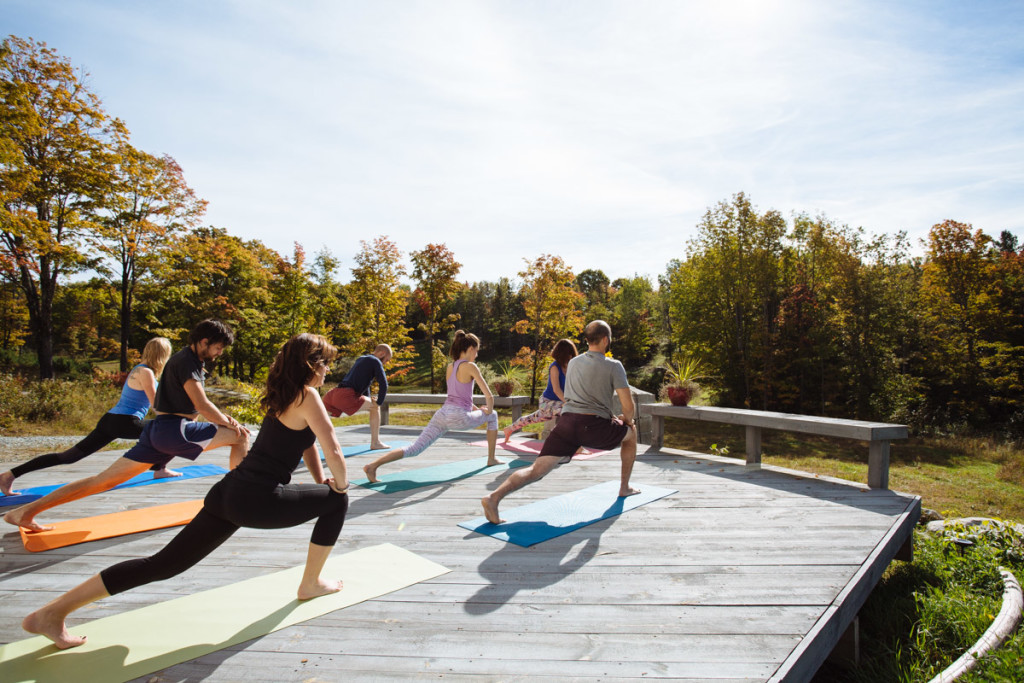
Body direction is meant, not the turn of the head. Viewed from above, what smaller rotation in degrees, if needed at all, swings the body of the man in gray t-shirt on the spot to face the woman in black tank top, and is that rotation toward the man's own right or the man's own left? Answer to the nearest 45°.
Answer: approximately 180°

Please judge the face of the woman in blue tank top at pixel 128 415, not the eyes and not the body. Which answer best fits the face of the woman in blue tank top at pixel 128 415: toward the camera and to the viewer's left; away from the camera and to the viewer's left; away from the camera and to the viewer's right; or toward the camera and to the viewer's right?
away from the camera and to the viewer's right

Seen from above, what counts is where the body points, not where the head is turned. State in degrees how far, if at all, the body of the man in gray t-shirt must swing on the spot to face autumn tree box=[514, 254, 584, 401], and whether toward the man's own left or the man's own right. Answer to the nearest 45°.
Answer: approximately 45° to the man's own left

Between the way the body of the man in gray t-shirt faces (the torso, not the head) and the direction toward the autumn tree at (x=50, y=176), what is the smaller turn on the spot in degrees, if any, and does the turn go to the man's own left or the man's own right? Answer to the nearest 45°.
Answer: approximately 90° to the man's own left

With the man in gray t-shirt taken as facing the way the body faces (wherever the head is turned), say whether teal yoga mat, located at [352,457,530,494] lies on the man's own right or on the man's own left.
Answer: on the man's own left

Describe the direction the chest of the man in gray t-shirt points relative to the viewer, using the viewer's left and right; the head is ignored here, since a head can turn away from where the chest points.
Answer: facing away from the viewer and to the right of the viewer

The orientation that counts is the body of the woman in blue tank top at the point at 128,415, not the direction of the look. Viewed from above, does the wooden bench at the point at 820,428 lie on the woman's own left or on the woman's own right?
on the woman's own right

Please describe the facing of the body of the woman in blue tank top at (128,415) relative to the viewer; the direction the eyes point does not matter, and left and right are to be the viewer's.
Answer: facing away from the viewer and to the right of the viewer

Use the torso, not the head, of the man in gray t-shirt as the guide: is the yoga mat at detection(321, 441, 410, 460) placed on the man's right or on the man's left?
on the man's left

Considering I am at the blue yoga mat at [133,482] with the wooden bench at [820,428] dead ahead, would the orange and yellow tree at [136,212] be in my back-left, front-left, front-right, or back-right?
back-left

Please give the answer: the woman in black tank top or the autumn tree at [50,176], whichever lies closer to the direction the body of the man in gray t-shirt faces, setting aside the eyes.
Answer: the autumn tree

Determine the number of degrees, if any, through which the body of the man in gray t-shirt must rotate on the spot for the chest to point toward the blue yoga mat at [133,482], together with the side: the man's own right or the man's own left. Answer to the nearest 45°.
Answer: approximately 135° to the man's own left

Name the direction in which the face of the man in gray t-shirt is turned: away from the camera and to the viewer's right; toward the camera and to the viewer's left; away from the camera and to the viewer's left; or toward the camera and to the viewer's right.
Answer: away from the camera and to the viewer's right

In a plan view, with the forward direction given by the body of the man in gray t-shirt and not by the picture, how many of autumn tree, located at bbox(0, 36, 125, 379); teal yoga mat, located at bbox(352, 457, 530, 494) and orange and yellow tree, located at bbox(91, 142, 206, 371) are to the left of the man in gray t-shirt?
3
